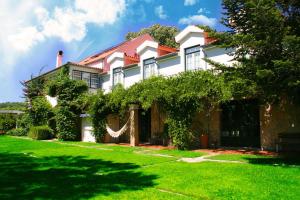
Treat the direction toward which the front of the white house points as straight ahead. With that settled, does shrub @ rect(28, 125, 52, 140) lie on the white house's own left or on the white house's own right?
on the white house's own right

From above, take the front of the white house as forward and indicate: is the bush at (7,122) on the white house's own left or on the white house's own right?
on the white house's own right

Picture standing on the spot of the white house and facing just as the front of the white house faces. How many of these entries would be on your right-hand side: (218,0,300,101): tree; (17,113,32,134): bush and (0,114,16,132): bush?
2

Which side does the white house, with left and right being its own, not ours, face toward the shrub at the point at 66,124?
right

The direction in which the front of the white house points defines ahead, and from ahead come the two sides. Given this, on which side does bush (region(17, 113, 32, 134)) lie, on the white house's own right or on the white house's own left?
on the white house's own right

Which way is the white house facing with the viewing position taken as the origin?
facing the viewer and to the left of the viewer

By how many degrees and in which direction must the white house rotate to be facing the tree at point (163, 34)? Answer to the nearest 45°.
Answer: approximately 135° to its right

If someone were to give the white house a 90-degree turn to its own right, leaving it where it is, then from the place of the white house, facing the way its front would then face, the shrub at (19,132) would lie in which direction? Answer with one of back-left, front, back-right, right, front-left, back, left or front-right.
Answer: front

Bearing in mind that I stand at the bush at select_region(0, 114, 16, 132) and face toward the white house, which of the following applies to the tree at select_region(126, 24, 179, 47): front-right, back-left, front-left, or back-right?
front-left
